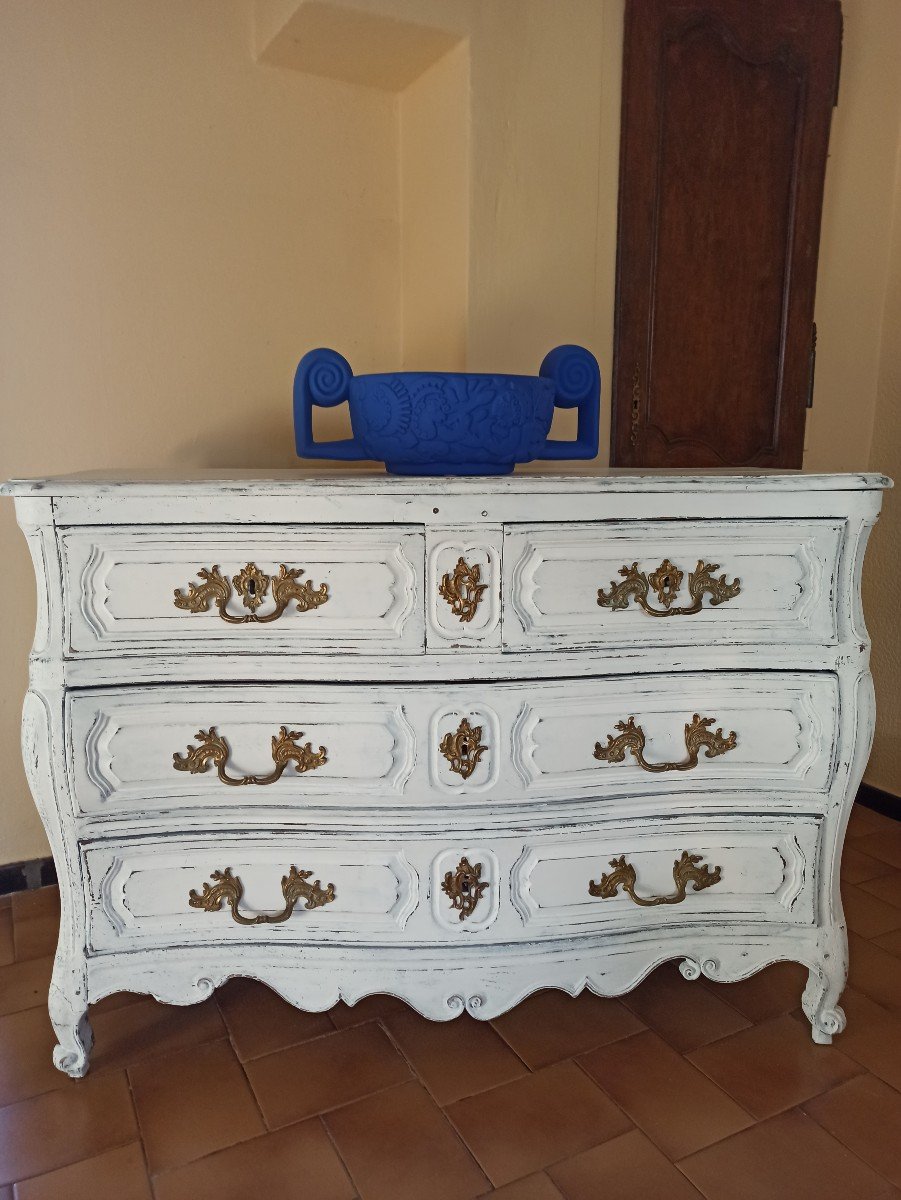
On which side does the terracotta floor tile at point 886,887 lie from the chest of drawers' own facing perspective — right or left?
on its left

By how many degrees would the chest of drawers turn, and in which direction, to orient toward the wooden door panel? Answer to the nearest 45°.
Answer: approximately 135° to its left

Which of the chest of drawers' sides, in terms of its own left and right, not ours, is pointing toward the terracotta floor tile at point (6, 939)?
right

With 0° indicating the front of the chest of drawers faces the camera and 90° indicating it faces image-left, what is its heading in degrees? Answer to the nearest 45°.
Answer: approximately 0°

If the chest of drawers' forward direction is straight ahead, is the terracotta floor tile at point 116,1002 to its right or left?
on its right
